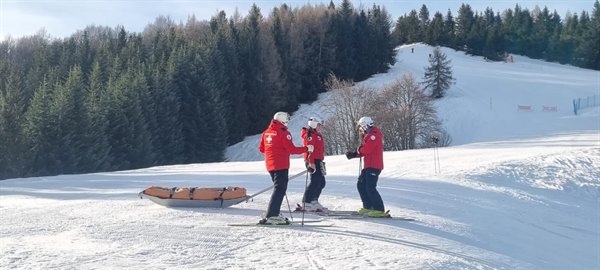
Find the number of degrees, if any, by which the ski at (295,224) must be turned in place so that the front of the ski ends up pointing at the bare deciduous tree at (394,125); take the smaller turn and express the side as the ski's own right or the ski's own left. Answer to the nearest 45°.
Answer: approximately 90° to the ski's own left

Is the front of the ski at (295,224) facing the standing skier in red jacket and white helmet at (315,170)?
no

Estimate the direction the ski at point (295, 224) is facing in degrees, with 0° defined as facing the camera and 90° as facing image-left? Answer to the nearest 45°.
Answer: approximately 270°

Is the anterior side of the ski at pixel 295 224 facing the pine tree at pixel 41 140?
no
